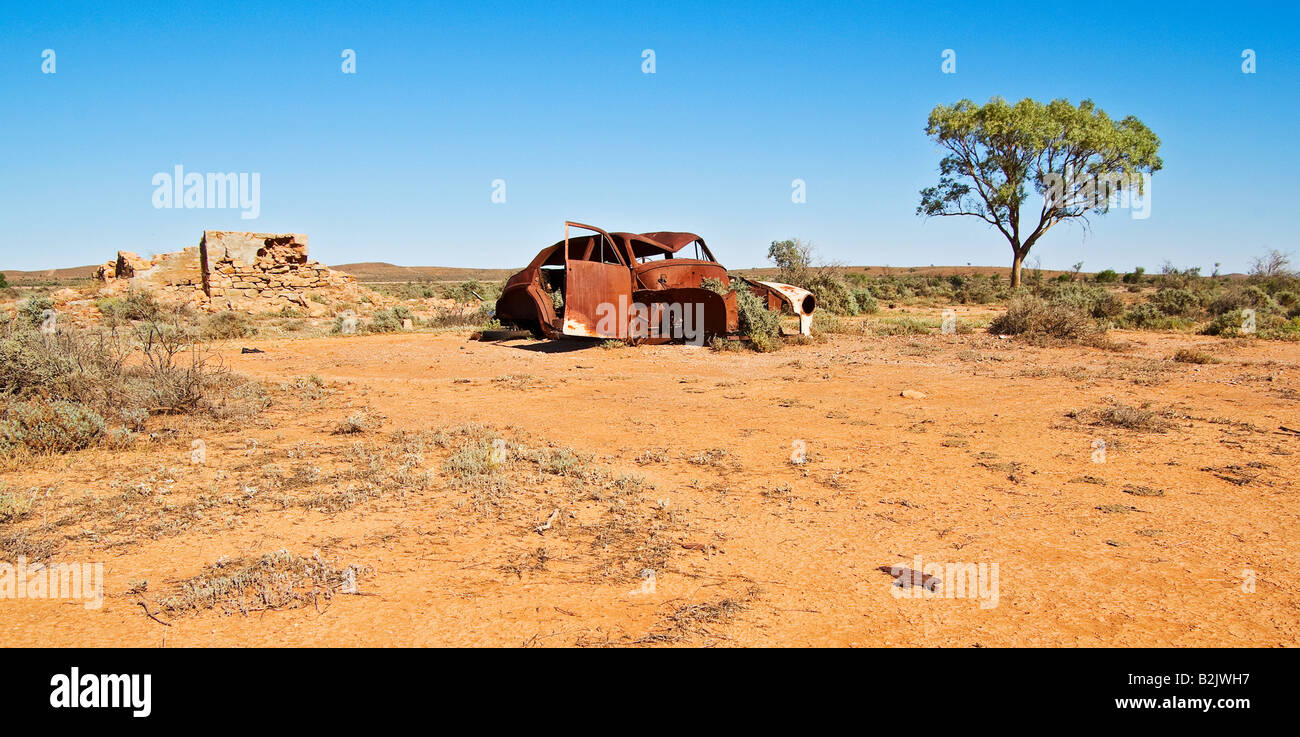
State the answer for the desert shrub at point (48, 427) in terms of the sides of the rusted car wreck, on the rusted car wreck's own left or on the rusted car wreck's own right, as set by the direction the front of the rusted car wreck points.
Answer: on the rusted car wreck's own right

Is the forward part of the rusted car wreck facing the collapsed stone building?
no

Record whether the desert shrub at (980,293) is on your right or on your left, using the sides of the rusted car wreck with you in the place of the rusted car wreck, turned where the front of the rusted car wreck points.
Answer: on your left

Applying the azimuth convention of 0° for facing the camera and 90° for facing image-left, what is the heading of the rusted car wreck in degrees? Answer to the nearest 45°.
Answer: approximately 315°

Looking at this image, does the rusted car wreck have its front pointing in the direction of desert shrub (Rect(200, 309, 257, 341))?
no

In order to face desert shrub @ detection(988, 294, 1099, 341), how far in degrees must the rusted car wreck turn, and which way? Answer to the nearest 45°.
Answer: approximately 45° to its left

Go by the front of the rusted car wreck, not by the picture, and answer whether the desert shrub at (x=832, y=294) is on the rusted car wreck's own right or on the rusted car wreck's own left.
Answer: on the rusted car wreck's own left

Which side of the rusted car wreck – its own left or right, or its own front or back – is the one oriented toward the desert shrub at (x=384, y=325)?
back
